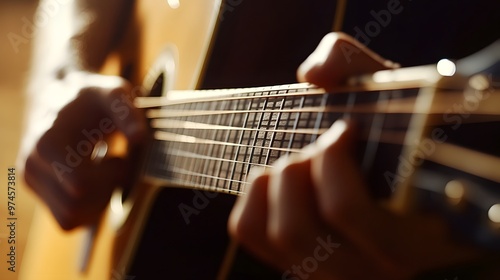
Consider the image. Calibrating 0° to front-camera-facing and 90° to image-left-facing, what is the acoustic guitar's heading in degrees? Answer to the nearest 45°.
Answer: approximately 45°
